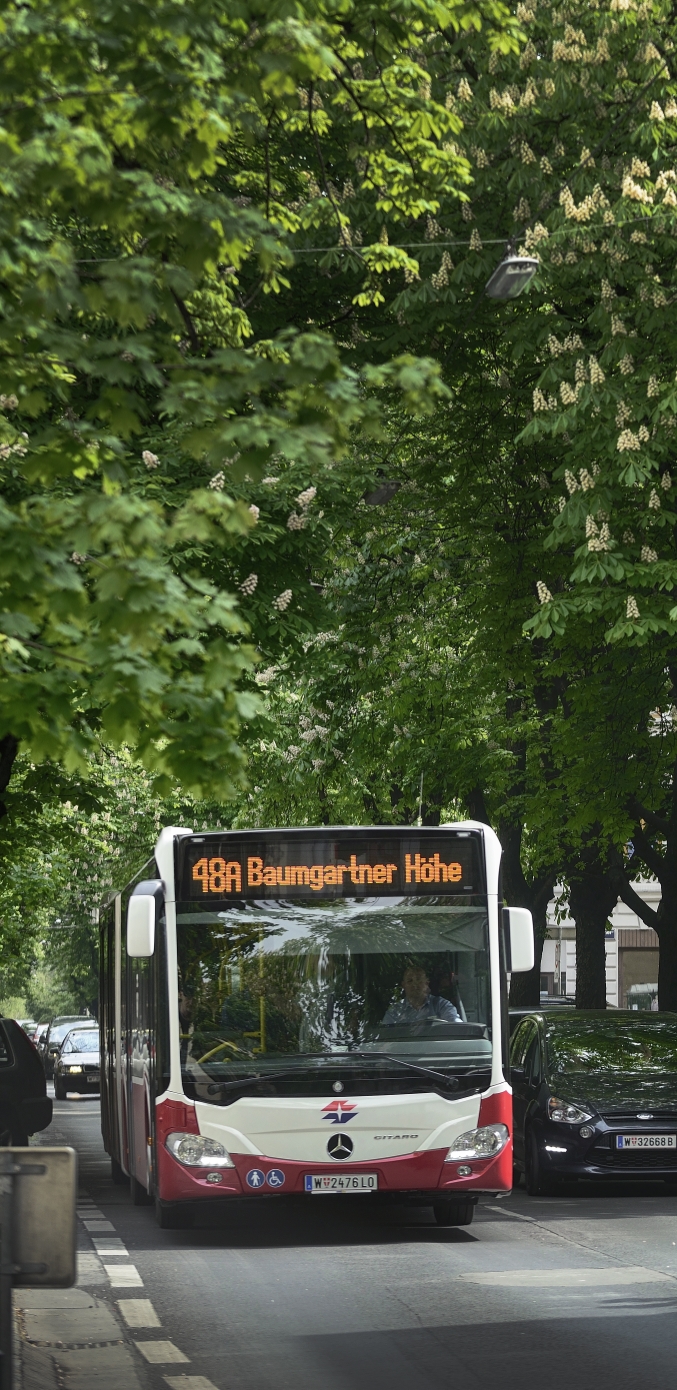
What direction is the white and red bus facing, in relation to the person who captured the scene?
facing the viewer

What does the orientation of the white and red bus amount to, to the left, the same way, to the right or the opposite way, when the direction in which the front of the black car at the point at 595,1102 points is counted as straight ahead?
the same way

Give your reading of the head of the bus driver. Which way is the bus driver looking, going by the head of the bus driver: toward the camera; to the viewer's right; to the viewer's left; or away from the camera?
toward the camera

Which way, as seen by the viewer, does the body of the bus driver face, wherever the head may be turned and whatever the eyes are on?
toward the camera

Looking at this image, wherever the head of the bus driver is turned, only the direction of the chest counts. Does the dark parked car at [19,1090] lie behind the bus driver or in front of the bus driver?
behind
